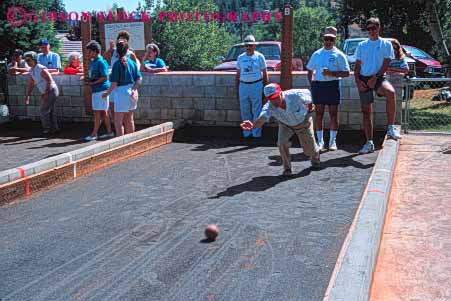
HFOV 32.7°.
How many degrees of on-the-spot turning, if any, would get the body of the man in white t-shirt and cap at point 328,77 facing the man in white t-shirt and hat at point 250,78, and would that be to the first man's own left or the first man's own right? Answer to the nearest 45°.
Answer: approximately 135° to the first man's own right

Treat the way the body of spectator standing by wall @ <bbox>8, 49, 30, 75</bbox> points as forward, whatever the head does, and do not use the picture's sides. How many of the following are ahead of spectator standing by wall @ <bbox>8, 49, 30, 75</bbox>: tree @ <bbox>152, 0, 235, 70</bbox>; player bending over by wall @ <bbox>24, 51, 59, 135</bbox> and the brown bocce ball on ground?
2

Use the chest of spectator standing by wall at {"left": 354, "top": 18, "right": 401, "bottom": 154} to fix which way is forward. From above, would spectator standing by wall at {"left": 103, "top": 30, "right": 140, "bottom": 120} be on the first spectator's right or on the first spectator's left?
on the first spectator's right

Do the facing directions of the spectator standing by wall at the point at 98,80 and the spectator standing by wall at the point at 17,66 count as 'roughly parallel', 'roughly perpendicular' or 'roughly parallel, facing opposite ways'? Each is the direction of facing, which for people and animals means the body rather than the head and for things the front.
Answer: roughly perpendicular

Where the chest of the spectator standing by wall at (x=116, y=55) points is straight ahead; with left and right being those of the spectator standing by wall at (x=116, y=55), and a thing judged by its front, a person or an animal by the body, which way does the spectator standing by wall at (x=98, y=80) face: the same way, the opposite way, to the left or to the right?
to the right
